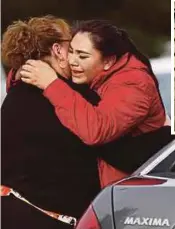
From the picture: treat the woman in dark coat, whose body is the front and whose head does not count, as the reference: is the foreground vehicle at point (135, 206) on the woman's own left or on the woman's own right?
on the woman's own right

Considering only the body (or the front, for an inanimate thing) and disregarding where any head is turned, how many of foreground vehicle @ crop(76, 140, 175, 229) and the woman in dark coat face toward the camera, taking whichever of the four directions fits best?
0

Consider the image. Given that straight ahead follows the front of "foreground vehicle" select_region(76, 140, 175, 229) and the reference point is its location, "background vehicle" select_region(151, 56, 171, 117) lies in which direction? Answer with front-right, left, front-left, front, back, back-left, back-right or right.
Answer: front

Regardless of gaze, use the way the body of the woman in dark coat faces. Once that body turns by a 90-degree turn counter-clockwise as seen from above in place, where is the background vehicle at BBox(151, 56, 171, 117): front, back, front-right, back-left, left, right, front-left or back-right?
back-right

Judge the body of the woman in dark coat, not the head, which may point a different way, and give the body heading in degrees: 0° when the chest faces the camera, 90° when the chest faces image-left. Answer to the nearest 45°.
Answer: approximately 225°

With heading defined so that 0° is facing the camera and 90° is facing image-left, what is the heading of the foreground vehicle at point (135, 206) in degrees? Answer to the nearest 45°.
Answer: approximately 180°

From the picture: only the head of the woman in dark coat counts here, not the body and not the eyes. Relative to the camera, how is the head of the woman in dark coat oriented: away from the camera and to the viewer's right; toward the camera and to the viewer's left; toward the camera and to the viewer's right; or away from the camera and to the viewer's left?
away from the camera and to the viewer's right
